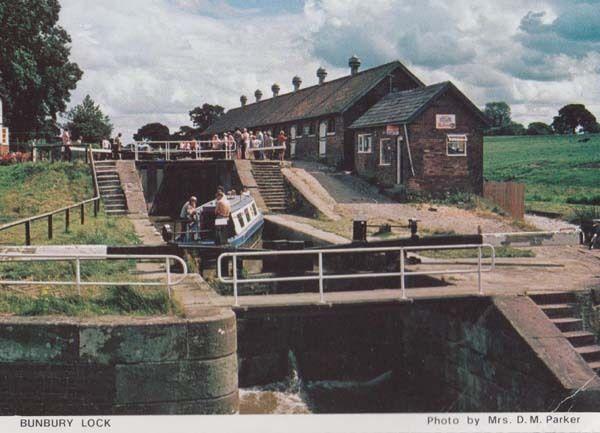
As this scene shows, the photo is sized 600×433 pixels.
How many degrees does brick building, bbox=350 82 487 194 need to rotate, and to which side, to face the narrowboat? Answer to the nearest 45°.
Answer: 0° — it already faces it

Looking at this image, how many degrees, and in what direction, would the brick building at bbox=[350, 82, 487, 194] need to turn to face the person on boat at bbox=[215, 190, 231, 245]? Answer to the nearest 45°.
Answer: approximately 45° to its left

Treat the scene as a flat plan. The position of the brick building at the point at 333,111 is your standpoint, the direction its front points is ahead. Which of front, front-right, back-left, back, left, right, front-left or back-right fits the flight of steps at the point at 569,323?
front-left

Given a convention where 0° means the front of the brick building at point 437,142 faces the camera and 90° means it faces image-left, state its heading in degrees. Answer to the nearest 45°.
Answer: approximately 45°

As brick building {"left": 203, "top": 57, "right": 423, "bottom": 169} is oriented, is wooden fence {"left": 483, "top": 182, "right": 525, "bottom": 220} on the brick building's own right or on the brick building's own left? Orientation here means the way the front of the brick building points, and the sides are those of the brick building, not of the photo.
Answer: on the brick building's own left

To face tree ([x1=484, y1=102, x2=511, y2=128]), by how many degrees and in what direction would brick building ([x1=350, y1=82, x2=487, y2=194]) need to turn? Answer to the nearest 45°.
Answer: approximately 180°

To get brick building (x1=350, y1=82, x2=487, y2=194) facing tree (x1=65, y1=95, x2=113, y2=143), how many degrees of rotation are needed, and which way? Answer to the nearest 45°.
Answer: approximately 90° to its right

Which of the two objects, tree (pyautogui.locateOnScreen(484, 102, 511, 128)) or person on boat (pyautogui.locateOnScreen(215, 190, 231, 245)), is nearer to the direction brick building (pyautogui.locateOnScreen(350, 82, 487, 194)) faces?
the person on boat
